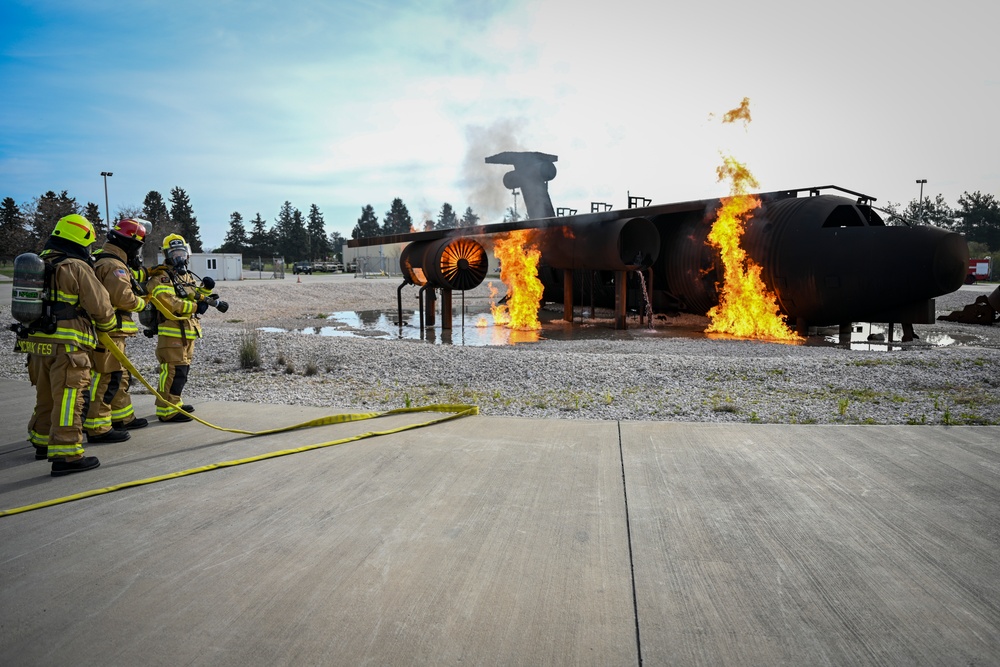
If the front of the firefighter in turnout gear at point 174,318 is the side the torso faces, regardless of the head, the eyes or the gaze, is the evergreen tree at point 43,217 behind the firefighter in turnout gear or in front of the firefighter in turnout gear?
behind

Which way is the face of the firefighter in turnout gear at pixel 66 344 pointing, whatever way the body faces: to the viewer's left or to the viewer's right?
to the viewer's right

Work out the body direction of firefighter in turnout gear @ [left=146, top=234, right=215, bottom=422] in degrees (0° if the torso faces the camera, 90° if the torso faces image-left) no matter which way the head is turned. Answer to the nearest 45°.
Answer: approximately 315°

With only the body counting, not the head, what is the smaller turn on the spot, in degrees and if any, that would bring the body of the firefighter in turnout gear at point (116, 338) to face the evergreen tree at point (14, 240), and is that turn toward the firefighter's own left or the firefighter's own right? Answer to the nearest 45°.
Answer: approximately 90° to the firefighter's own left

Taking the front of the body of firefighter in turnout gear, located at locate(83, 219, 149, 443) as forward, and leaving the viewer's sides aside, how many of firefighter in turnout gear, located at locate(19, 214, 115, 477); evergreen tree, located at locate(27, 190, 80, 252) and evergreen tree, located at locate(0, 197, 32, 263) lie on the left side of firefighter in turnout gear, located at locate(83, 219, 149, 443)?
2

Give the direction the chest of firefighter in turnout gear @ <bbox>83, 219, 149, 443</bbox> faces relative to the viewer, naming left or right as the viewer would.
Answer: facing to the right of the viewer

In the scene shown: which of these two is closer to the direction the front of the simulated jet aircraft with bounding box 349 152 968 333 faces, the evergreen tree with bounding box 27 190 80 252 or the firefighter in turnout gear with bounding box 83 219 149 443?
the firefighter in turnout gear

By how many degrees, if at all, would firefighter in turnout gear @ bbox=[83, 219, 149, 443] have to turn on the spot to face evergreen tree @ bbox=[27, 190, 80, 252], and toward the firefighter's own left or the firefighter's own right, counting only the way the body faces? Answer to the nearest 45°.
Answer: approximately 90° to the firefighter's own left
